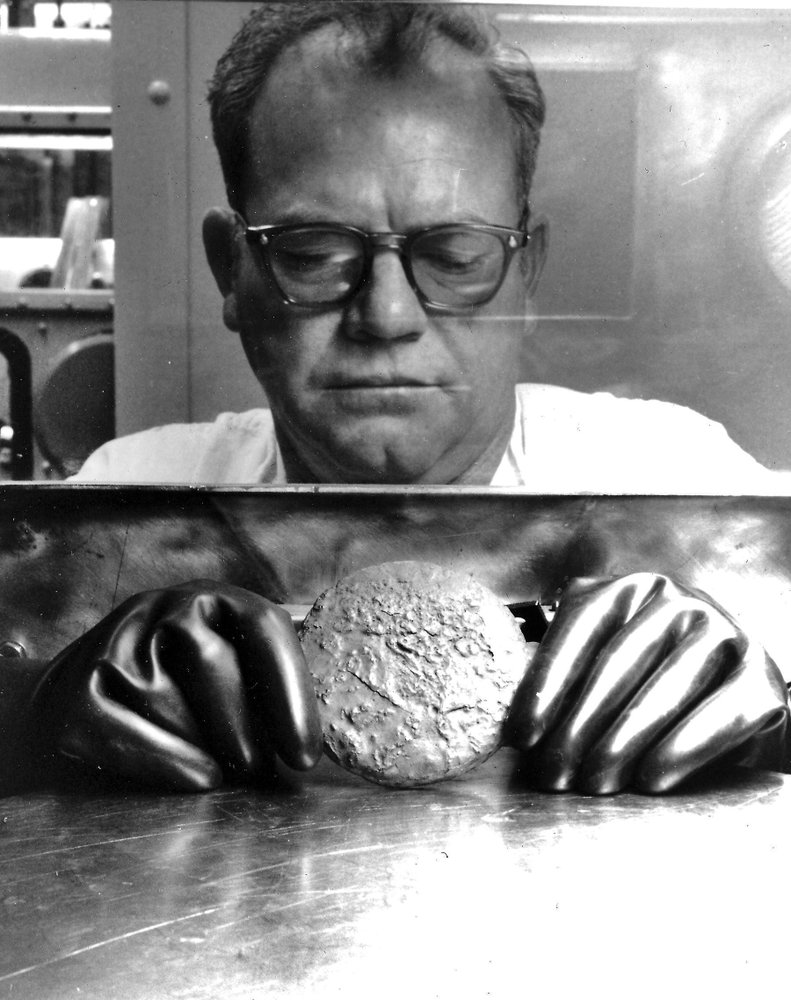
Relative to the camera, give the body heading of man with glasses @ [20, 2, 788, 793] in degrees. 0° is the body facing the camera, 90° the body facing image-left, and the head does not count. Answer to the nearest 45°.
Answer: approximately 0°
